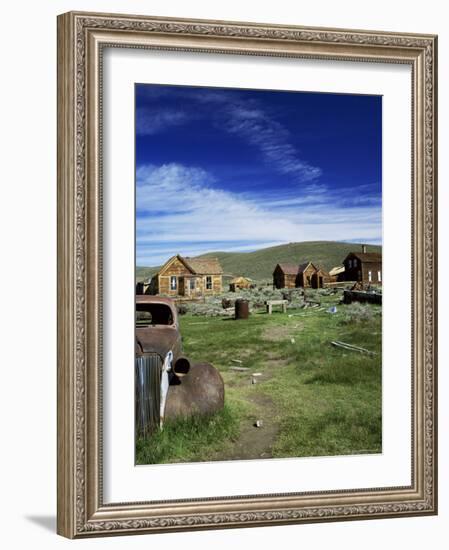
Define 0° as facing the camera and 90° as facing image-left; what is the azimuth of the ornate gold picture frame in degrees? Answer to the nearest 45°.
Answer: approximately 315°
